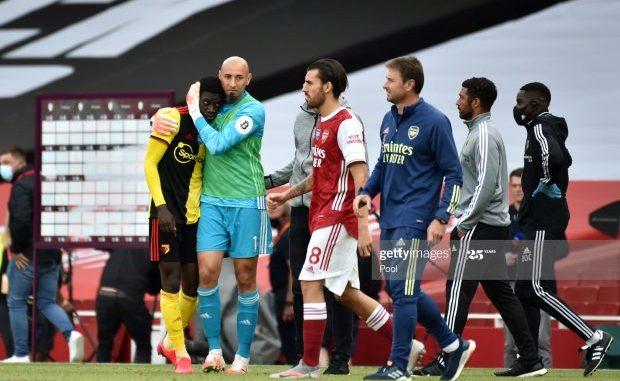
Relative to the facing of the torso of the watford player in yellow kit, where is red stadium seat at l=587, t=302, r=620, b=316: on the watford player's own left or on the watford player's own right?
on the watford player's own left

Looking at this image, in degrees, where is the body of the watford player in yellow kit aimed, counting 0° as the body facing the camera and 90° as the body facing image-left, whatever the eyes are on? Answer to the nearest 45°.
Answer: approximately 315°

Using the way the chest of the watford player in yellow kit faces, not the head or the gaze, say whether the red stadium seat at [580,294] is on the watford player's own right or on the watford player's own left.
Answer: on the watford player's own left
